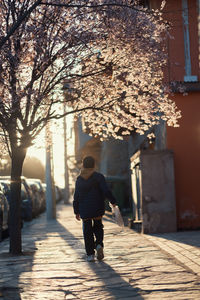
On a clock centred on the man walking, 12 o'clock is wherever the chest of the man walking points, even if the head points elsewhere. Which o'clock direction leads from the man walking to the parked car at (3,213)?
The parked car is roughly at 11 o'clock from the man walking.

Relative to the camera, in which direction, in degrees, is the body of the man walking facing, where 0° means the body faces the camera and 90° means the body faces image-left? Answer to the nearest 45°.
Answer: approximately 180°

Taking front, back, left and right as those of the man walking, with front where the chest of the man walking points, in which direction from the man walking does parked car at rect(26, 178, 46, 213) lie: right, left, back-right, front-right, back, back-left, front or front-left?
front

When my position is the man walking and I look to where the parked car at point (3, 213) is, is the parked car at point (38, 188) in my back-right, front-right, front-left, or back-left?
front-right
